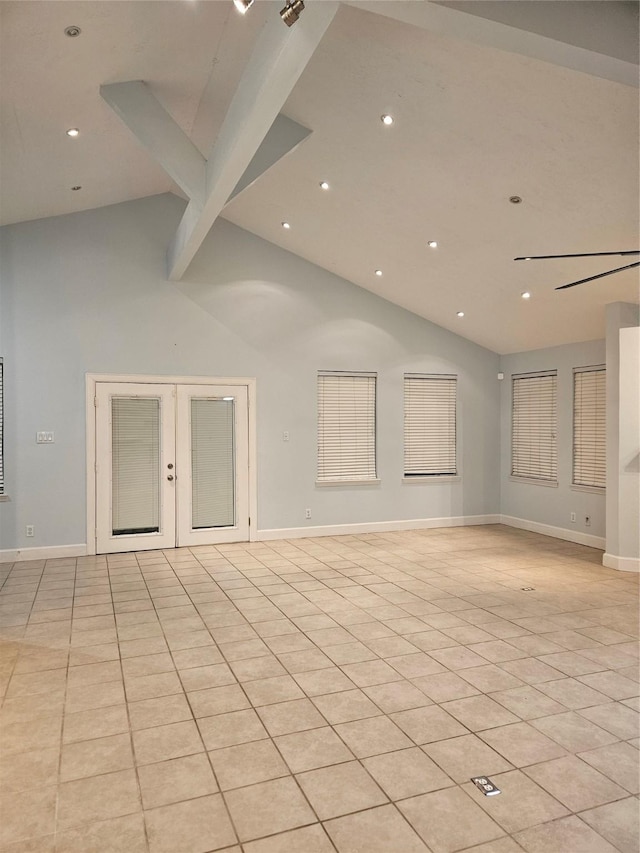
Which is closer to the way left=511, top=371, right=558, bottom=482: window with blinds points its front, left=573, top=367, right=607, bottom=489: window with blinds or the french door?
the french door

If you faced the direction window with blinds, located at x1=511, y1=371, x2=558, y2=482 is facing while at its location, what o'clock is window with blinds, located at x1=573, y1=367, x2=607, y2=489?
window with blinds, located at x1=573, y1=367, x2=607, y2=489 is roughly at 9 o'clock from window with blinds, located at x1=511, y1=371, x2=558, y2=482.

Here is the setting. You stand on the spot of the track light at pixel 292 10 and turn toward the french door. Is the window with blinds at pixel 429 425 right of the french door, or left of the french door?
right

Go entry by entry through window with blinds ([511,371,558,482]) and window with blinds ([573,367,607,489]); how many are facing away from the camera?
0

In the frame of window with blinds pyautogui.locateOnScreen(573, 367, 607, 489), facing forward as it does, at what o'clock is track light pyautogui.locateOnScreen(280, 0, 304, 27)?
The track light is roughly at 11 o'clock from the window with blinds.

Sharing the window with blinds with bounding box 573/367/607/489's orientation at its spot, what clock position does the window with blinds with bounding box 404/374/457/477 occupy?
the window with blinds with bounding box 404/374/457/477 is roughly at 2 o'clock from the window with blinds with bounding box 573/367/607/489.

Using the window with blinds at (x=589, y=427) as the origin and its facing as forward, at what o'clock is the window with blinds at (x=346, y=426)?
the window with blinds at (x=346, y=426) is roughly at 1 o'clock from the window with blinds at (x=589, y=427).

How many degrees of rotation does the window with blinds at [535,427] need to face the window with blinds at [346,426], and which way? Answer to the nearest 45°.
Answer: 0° — it already faces it

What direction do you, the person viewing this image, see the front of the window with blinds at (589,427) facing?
facing the viewer and to the left of the viewer

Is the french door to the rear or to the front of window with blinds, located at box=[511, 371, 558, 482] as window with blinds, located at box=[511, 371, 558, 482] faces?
to the front

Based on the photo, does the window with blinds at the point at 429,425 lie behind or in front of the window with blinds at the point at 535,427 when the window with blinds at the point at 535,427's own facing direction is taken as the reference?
in front

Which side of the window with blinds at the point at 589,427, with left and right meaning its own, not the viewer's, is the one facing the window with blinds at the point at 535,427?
right
